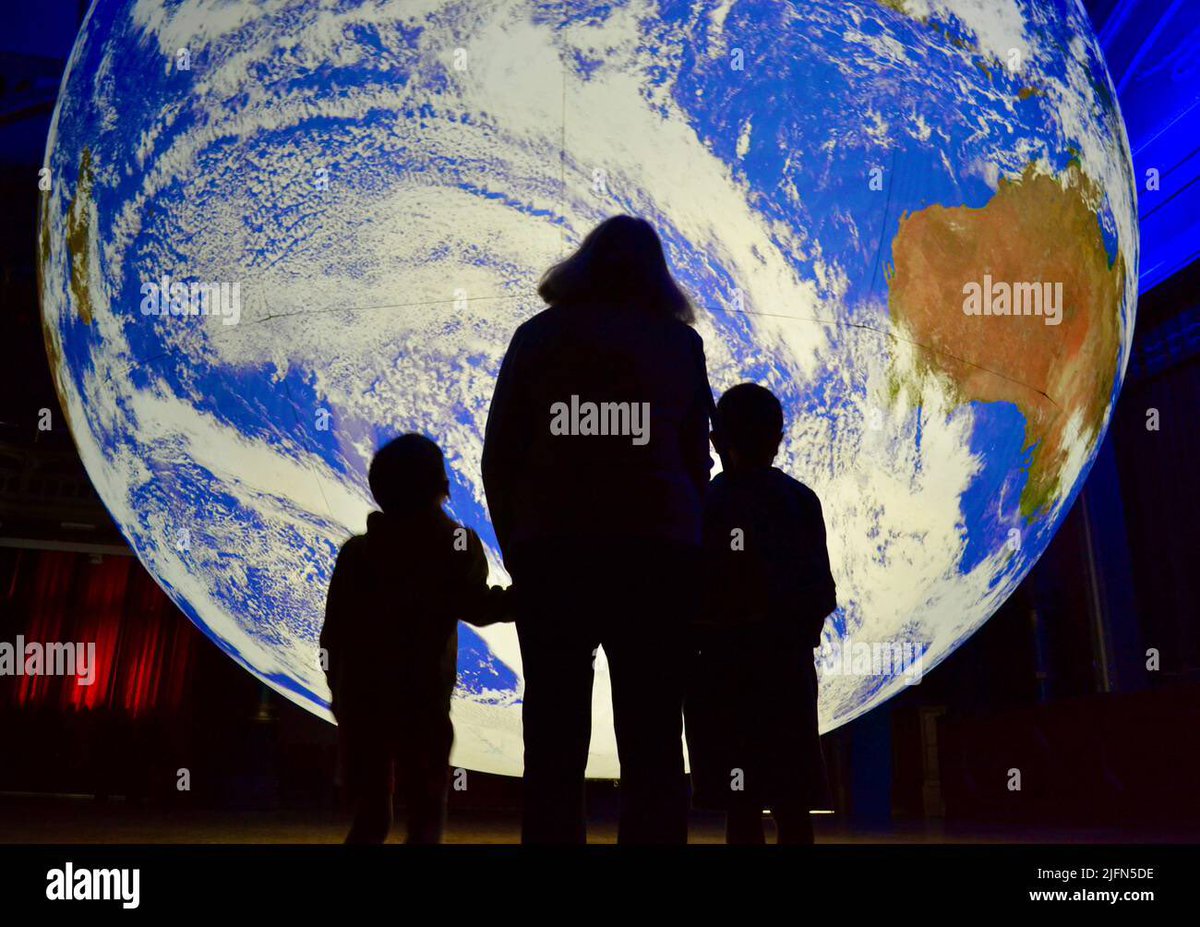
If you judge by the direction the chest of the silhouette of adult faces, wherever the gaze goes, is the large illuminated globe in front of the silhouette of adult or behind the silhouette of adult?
in front

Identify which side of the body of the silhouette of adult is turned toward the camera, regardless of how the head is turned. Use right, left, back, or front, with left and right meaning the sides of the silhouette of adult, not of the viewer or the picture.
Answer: back

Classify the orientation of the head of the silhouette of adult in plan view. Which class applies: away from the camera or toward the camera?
away from the camera
